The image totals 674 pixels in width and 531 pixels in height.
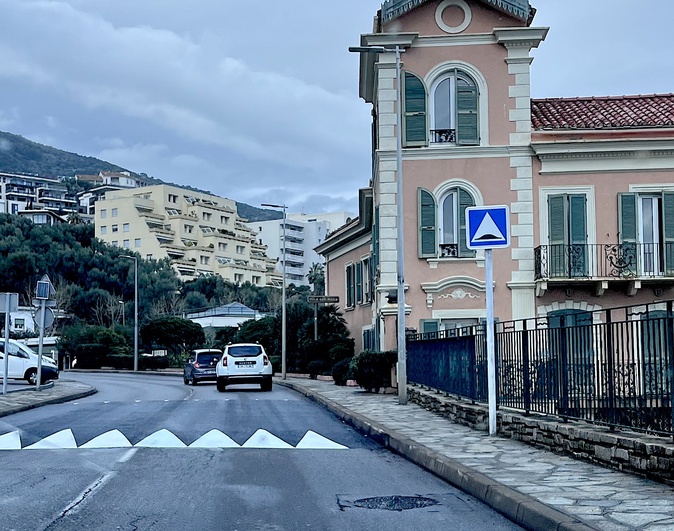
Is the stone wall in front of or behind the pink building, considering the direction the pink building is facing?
in front

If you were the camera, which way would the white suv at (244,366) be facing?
facing away from the viewer

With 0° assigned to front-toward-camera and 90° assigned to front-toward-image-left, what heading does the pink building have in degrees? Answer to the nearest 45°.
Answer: approximately 0°

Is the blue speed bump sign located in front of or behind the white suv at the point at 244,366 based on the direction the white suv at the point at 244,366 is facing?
behind

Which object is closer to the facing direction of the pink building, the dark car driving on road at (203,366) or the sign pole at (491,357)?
the sign pole

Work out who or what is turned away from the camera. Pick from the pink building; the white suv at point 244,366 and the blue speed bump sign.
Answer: the white suv

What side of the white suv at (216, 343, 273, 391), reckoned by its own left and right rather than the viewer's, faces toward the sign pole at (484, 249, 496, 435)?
back

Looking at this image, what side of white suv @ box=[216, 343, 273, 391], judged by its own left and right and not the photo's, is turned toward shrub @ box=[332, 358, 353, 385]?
right

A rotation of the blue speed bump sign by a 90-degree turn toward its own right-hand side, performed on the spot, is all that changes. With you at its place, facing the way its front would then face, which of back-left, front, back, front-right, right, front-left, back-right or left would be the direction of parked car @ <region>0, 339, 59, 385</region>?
front-right

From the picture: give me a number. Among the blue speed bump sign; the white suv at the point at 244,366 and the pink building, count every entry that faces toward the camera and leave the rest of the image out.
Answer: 2

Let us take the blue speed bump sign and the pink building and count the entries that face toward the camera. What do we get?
2

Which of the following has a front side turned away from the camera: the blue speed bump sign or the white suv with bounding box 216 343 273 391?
the white suv
